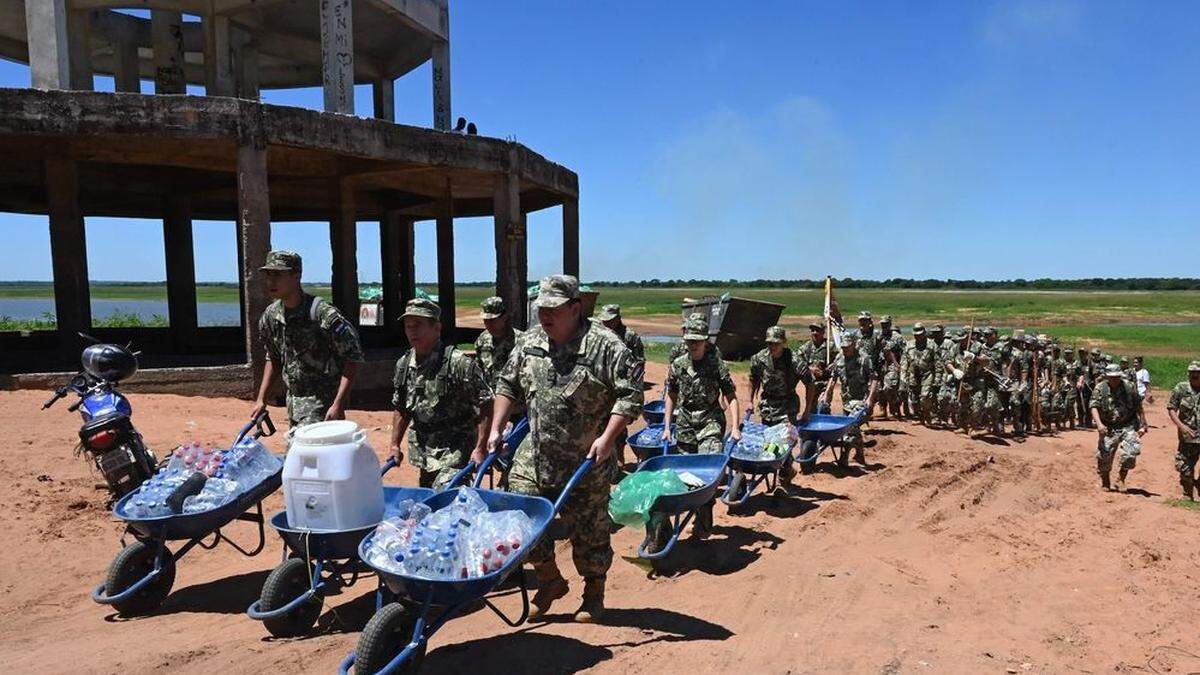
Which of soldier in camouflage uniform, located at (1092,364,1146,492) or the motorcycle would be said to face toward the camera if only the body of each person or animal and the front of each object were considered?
the soldier in camouflage uniform

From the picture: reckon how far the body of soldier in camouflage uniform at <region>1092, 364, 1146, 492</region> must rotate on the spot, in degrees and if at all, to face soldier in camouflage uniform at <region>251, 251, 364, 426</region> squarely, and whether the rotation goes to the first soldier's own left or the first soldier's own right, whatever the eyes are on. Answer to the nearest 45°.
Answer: approximately 45° to the first soldier's own right

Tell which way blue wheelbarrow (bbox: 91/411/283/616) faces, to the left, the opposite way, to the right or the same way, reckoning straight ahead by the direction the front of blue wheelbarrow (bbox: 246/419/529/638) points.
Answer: the same way

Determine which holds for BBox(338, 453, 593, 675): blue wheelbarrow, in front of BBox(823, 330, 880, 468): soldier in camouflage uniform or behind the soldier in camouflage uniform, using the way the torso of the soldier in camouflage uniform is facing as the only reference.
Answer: in front

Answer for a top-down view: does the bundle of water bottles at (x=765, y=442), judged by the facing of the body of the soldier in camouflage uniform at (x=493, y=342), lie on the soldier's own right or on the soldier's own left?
on the soldier's own left

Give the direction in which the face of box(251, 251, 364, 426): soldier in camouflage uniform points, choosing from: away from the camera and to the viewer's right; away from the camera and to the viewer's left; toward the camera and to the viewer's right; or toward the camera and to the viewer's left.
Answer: toward the camera and to the viewer's left

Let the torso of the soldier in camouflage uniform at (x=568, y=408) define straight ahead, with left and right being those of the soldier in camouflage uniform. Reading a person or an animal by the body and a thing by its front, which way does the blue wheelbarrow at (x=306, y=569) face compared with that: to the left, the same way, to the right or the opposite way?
the same way

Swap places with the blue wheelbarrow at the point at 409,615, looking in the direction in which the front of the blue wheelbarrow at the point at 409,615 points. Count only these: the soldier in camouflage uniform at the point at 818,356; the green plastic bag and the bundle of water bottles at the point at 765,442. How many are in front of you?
0

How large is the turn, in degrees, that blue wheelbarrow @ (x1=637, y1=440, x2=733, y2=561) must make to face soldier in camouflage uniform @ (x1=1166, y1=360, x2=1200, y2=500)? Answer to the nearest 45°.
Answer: approximately 180°

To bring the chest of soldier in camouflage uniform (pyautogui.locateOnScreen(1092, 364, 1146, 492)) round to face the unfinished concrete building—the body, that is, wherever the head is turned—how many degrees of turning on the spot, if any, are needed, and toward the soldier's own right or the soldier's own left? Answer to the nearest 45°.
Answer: approximately 90° to the soldier's own right

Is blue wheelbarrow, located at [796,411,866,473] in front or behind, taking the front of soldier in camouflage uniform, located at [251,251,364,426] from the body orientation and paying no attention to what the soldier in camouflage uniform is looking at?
behind

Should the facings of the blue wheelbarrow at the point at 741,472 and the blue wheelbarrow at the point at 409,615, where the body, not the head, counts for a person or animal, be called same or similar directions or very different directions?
same or similar directions

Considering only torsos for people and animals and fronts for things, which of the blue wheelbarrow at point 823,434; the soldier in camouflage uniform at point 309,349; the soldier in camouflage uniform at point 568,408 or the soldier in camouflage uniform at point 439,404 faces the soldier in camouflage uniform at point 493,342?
the blue wheelbarrow

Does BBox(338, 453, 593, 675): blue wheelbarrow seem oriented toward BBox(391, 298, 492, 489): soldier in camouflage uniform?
no

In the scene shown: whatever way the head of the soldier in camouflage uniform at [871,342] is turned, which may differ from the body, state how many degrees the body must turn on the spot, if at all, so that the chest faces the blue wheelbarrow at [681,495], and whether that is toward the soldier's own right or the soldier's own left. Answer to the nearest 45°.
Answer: approximately 45° to the soldier's own left

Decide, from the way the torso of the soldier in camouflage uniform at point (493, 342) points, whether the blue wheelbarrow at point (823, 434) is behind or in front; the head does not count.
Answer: behind

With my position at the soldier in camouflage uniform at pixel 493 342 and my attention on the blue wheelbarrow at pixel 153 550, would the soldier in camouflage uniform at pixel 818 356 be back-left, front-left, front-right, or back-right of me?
back-left

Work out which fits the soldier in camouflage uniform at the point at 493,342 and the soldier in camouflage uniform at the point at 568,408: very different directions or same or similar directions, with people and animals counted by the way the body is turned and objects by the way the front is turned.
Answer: same or similar directions

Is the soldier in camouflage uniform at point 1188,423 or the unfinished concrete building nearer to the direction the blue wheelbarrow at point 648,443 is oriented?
the unfinished concrete building

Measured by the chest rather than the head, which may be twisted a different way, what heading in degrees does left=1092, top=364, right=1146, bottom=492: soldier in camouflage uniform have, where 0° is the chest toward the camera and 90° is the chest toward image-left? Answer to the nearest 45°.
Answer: approximately 0°

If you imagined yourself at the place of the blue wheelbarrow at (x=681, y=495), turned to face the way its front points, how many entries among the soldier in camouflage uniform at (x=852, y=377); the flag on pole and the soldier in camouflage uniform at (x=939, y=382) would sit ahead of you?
0
